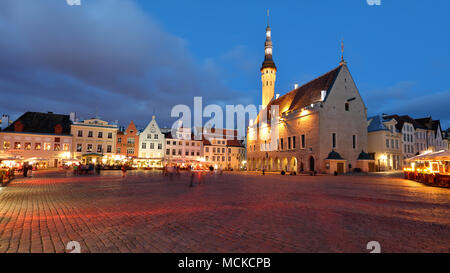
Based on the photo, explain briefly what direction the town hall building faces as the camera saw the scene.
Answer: facing the viewer and to the left of the viewer
